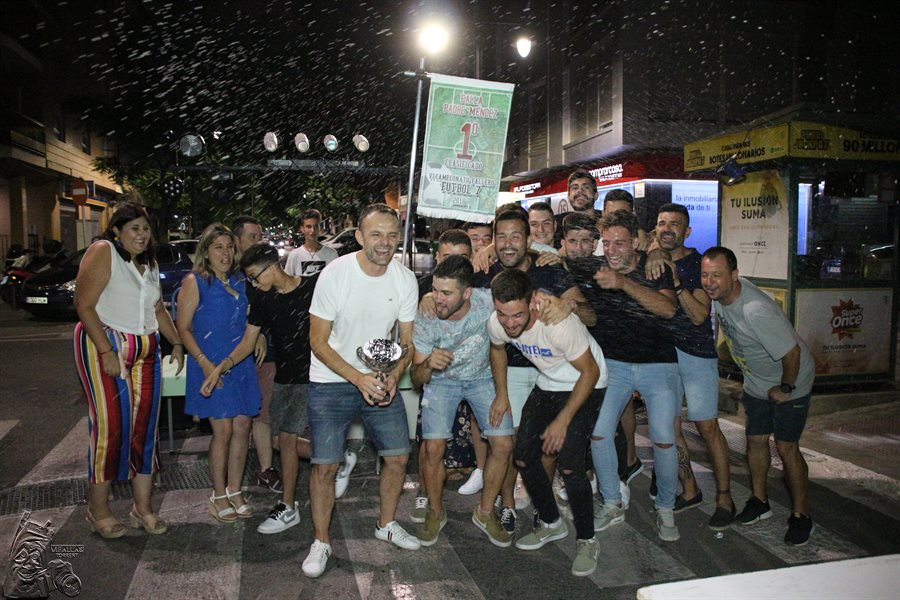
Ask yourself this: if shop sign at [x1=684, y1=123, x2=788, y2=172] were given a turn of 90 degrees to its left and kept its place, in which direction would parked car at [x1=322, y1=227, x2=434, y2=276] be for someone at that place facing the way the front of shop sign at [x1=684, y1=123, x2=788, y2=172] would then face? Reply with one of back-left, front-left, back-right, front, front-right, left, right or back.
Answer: back

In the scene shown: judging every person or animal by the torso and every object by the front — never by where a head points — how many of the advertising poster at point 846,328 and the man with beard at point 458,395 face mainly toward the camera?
2

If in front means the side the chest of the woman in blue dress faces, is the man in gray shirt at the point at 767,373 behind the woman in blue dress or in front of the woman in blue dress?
in front

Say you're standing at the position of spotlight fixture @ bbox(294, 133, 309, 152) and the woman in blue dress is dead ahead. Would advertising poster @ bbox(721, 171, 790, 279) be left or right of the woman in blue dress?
left

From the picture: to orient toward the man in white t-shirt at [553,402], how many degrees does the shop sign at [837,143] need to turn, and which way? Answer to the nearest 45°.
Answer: approximately 45° to its right

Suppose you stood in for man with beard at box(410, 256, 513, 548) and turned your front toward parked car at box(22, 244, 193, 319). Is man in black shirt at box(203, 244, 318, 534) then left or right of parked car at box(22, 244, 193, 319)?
left

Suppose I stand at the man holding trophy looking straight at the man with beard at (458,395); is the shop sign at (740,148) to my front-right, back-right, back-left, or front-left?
front-left

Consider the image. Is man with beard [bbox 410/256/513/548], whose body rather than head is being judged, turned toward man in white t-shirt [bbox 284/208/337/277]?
no

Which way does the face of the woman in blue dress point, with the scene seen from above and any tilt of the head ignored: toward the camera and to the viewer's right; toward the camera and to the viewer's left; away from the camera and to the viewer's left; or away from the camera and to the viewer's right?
toward the camera and to the viewer's right

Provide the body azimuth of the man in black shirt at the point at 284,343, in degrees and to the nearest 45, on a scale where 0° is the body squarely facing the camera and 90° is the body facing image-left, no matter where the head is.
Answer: approximately 45°

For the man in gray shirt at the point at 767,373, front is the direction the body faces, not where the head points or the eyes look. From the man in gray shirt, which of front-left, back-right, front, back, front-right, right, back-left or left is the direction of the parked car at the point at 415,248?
right

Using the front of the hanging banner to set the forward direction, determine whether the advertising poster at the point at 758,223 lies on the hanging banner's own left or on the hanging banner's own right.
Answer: on the hanging banner's own left

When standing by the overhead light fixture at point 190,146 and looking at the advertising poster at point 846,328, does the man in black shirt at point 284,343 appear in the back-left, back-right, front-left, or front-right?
front-right

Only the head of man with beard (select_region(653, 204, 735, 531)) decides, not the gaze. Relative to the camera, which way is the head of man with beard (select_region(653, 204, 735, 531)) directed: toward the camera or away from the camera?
toward the camera

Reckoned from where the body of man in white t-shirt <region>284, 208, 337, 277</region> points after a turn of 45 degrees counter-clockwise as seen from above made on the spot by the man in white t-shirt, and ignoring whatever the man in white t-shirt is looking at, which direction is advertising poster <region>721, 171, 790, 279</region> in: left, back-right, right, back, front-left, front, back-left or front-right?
front-left

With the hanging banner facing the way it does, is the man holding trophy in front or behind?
in front

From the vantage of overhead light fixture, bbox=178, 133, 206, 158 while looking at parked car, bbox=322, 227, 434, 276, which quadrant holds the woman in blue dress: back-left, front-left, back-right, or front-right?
back-right

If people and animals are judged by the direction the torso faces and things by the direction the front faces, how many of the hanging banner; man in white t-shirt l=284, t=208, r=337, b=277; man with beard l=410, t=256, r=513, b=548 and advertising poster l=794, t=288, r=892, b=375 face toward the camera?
4

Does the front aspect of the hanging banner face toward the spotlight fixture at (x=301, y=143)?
no
